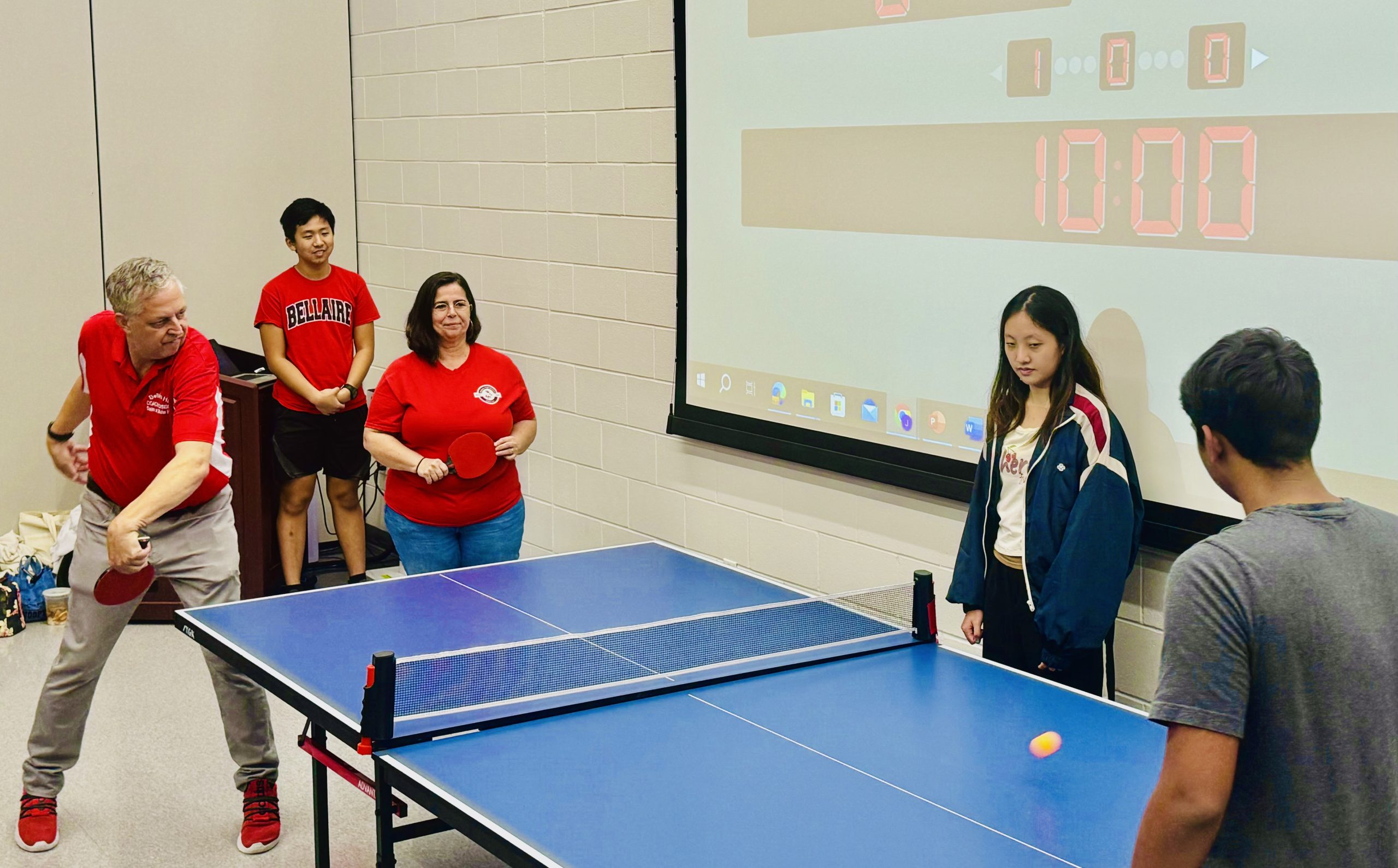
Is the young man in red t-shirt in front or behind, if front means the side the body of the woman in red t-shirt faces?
behind

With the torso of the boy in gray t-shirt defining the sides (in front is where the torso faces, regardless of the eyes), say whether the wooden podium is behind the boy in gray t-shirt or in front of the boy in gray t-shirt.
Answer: in front

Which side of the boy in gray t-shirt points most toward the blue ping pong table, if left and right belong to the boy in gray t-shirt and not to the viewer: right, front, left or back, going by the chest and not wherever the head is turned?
front

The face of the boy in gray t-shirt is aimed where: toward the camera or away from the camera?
away from the camera

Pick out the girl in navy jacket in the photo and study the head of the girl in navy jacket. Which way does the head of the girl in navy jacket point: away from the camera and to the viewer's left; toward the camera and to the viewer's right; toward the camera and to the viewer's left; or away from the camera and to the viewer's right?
toward the camera and to the viewer's left

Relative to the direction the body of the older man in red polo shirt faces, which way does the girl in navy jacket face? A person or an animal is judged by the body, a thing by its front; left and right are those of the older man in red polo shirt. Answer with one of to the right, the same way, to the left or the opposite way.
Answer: to the right

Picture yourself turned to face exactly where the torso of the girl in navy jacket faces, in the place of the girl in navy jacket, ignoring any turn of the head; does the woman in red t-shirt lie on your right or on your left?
on your right

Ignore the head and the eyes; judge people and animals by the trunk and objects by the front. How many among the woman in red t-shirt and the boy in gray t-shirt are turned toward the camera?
1

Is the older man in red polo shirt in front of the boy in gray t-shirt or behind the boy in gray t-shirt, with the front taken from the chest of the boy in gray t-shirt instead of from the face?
in front

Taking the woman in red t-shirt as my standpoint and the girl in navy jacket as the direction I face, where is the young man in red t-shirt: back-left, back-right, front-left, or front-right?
back-left
